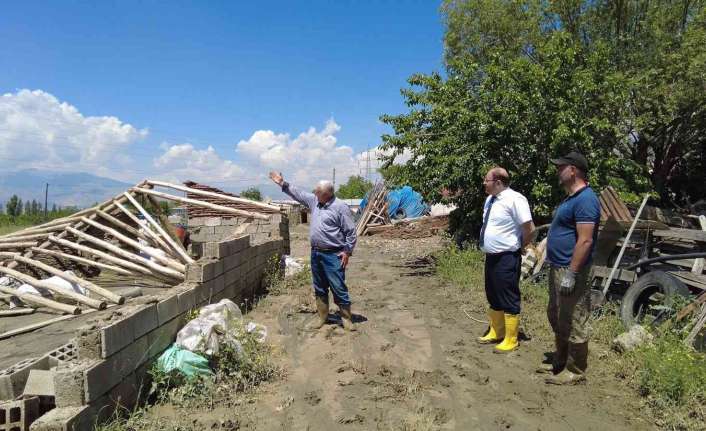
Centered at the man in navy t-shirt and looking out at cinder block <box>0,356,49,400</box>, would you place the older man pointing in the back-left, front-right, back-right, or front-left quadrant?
front-right

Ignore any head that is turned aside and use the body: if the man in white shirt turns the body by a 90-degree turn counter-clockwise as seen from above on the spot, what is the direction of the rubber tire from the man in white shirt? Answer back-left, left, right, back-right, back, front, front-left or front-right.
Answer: left

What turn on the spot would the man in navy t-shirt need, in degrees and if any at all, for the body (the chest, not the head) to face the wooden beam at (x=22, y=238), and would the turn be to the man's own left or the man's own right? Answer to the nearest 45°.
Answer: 0° — they already face it

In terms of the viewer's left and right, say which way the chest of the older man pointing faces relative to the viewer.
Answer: facing the viewer and to the left of the viewer

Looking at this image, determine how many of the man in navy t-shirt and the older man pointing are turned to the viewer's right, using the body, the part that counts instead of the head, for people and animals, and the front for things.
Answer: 0

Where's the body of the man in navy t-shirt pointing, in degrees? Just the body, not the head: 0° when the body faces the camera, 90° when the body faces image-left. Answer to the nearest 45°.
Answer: approximately 90°

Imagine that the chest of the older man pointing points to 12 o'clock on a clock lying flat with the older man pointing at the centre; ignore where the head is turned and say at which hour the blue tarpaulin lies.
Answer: The blue tarpaulin is roughly at 5 o'clock from the older man pointing.

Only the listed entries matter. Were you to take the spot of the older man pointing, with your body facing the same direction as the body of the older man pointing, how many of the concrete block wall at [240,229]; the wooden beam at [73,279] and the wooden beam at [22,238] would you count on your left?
0

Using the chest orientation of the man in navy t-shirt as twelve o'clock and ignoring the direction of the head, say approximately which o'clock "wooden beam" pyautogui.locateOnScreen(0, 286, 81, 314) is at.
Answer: The wooden beam is roughly at 12 o'clock from the man in navy t-shirt.

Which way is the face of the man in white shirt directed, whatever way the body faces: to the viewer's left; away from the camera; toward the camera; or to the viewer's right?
to the viewer's left

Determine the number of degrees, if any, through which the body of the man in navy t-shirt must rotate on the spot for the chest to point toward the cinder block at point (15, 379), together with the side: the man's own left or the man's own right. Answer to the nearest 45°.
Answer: approximately 45° to the man's own left

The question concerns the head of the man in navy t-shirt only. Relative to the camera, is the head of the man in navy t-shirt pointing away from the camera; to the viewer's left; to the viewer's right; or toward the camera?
to the viewer's left

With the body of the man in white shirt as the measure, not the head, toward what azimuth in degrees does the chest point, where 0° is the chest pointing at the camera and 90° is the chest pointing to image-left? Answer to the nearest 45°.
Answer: approximately 45°

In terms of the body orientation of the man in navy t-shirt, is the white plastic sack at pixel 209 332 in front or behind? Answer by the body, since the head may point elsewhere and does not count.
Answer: in front

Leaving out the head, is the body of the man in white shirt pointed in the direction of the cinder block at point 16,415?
yes

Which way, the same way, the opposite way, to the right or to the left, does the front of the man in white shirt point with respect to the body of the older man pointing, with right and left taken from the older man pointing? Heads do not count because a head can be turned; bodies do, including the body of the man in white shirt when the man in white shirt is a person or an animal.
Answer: to the right
